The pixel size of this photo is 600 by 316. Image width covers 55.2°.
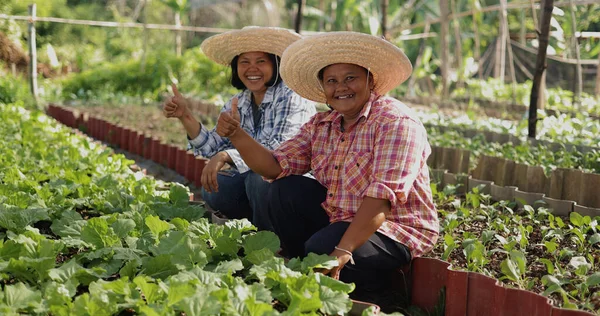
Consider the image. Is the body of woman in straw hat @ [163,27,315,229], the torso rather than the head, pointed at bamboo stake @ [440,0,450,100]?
no

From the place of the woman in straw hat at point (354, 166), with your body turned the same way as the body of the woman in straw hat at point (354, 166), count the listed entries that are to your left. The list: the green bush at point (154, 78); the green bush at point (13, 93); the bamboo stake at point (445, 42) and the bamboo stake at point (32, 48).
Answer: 0

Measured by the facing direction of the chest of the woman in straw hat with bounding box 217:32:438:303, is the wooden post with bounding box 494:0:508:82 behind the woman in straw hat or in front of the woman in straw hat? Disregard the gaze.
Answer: behind

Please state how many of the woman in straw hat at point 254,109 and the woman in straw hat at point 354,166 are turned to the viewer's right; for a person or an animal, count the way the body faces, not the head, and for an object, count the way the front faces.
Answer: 0

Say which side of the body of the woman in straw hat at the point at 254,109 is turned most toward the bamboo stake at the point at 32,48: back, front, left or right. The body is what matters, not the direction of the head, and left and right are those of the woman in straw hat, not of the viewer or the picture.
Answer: right

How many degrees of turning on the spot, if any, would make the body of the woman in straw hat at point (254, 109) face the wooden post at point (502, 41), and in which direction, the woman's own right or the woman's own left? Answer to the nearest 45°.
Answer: approximately 180°

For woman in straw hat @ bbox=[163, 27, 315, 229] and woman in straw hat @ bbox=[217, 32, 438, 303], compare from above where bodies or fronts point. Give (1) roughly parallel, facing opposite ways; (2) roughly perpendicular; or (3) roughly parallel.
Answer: roughly parallel

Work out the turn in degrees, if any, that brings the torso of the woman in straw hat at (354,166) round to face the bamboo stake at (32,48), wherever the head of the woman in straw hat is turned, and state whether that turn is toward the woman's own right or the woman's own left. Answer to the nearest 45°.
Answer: approximately 90° to the woman's own right

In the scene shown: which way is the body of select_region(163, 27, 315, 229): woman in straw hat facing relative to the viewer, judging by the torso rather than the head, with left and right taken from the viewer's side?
facing the viewer and to the left of the viewer

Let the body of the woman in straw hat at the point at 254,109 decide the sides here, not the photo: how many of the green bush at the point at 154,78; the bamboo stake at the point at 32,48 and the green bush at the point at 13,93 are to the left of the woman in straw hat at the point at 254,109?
0

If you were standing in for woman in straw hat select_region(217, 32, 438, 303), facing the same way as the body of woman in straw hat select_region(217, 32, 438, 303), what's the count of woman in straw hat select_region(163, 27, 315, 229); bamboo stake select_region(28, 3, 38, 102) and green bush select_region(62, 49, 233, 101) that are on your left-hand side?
0

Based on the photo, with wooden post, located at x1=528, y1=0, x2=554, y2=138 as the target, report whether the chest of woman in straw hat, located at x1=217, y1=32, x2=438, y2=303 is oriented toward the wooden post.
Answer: no

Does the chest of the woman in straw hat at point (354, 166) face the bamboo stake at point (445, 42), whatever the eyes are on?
no

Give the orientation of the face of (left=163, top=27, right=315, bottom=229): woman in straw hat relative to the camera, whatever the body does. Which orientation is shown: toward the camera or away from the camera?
toward the camera

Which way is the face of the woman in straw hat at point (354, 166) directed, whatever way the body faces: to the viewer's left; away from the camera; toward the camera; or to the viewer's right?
toward the camera
